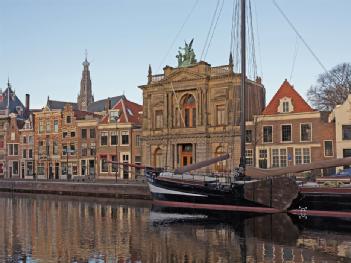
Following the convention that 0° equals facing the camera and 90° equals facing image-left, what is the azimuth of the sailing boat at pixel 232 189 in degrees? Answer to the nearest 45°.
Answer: approximately 90°
